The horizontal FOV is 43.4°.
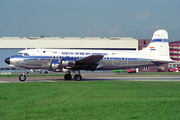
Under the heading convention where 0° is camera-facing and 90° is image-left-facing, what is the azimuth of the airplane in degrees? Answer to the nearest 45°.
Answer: approximately 90°
